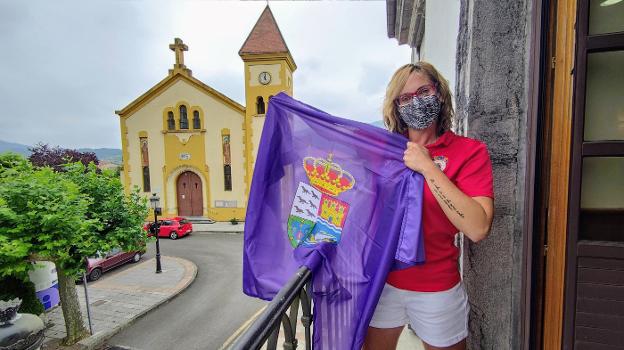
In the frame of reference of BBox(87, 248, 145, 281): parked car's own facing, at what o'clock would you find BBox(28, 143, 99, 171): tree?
The tree is roughly at 4 o'clock from the parked car.

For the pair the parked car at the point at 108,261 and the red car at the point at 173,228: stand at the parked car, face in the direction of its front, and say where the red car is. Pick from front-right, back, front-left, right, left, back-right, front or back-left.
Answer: back

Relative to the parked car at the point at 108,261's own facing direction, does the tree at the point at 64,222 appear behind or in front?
in front

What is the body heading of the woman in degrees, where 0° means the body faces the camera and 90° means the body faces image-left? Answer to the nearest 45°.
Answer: approximately 45°

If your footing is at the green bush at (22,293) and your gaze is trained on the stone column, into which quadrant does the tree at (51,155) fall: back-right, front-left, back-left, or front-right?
back-left

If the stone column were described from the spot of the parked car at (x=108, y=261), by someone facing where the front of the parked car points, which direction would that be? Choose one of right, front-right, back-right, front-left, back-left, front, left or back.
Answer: front-left
